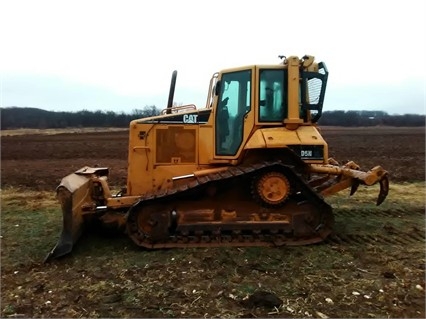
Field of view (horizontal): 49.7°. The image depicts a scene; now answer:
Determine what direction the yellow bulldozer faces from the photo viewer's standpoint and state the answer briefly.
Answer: facing to the left of the viewer
